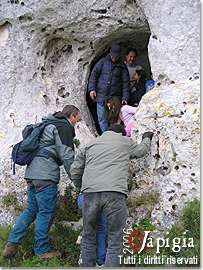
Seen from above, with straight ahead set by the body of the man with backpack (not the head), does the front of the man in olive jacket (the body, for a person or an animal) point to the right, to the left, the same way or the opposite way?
to the left

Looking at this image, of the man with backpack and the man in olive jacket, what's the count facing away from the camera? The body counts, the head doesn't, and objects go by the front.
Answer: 1

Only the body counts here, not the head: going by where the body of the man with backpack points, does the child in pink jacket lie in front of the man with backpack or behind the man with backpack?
in front

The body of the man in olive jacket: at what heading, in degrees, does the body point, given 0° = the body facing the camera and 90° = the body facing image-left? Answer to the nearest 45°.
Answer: approximately 180°

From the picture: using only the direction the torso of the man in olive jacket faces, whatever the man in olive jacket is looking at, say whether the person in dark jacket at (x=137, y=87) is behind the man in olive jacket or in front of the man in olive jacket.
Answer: in front

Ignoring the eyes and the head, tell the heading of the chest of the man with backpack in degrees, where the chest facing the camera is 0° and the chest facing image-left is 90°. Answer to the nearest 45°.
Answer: approximately 270°

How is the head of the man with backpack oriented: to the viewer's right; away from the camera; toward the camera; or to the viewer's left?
to the viewer's right

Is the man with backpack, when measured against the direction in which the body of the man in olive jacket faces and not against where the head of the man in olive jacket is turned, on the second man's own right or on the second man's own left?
on the second man's own left

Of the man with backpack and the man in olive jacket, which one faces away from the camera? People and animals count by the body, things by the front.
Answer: the man in olive jacket
